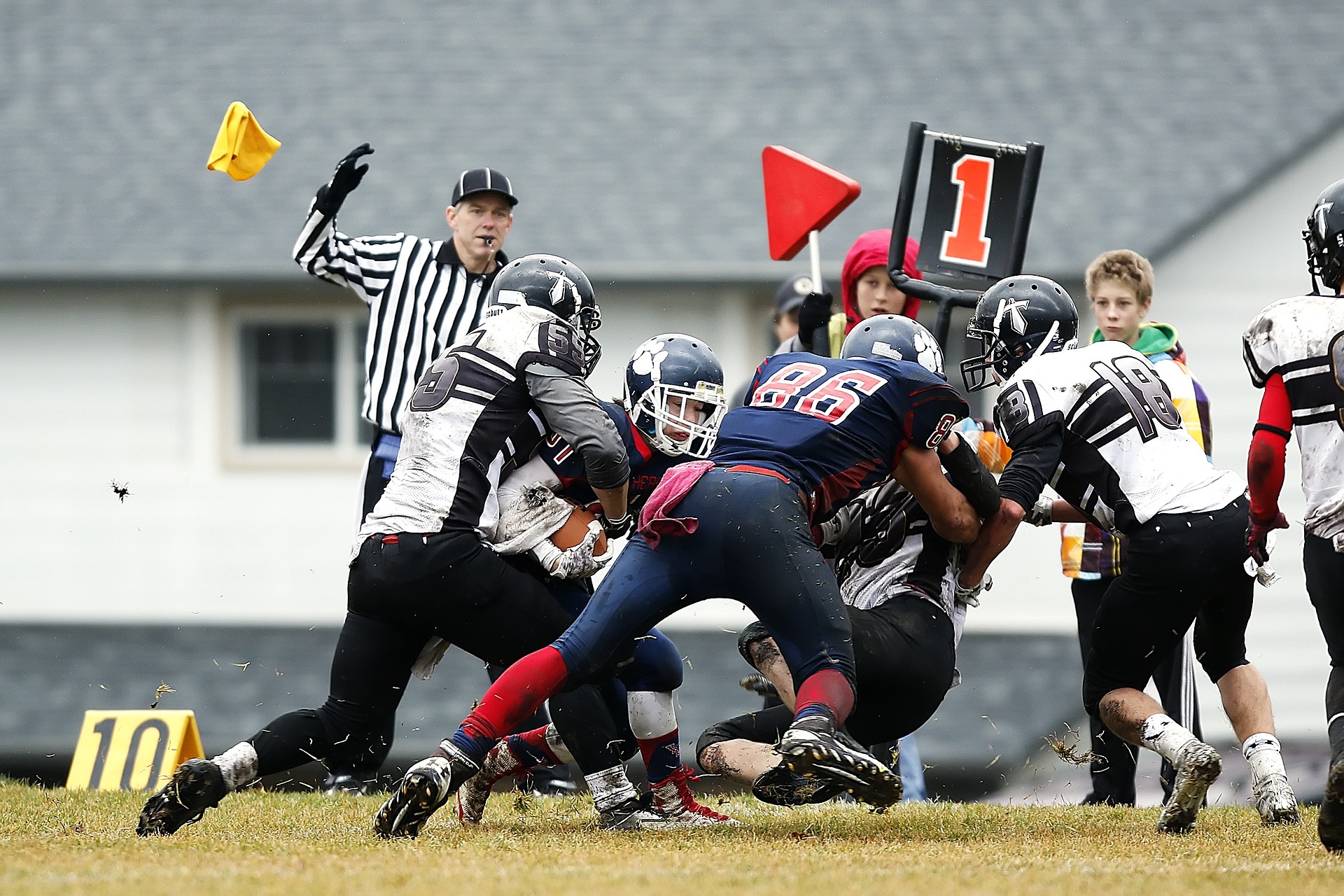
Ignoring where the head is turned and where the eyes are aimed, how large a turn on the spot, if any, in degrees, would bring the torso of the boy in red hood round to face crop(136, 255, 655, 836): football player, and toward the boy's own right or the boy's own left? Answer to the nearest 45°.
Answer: approximately 45° to the boy's own right

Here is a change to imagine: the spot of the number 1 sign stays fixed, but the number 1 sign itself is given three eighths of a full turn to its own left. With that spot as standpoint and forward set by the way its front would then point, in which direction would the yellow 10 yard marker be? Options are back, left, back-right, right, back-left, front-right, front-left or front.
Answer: back-left

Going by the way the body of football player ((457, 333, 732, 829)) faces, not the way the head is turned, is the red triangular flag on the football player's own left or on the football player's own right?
on the football player's own left

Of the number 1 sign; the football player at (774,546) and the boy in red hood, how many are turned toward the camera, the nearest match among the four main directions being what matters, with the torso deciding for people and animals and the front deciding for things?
2

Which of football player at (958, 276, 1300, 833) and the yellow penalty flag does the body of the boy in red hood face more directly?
the football player

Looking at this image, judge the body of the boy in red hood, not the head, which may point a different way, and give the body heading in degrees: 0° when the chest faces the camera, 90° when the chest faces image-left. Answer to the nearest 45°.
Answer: approximately 0°

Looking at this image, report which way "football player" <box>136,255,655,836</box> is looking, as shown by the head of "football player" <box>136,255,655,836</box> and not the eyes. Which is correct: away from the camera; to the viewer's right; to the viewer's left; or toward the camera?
to the viewer's right

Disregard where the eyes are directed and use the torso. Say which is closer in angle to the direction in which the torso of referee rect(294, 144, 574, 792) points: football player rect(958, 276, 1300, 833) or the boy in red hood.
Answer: the football player

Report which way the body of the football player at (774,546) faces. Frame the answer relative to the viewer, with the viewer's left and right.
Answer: facing away from the viewer and to the right of the viewer

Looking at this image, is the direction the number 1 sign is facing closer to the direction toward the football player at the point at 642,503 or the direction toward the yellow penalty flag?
the football player

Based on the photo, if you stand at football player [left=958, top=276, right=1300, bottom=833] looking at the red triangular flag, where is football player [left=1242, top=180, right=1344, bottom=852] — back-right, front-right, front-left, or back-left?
back-right

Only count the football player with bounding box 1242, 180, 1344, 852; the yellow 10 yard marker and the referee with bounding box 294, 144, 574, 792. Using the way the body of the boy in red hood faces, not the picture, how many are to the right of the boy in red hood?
2
